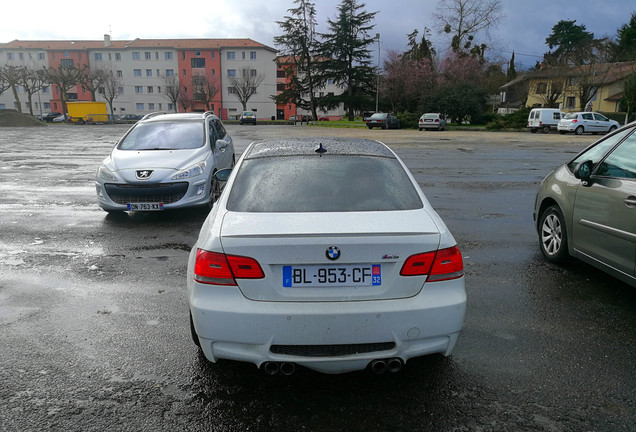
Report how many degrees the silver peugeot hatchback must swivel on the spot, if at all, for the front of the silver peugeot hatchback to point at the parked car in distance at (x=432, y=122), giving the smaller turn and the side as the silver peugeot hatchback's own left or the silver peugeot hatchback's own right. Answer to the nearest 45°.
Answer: approximately 180°

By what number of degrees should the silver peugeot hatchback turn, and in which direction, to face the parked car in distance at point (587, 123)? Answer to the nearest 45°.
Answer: approximately 180°

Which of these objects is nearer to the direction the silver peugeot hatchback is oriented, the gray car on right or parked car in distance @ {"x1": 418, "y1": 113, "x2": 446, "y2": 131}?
the gray car on right

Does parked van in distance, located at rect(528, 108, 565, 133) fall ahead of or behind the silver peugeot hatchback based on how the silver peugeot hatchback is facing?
behind

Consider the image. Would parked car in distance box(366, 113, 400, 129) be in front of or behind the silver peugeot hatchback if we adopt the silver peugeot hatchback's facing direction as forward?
behind

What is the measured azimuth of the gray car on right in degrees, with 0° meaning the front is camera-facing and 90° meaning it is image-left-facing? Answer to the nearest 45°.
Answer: approximately 135°

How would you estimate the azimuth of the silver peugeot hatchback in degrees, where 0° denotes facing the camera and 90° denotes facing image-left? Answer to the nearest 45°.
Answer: approximately 45°
